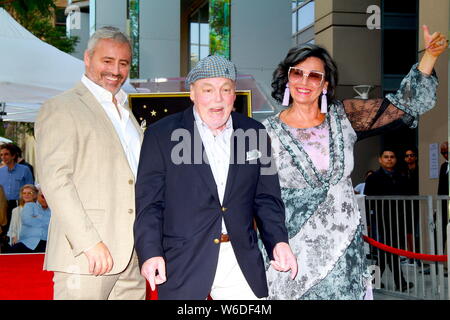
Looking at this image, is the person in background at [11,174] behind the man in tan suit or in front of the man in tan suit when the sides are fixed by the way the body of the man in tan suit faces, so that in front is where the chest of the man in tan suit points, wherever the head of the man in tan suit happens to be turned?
behind

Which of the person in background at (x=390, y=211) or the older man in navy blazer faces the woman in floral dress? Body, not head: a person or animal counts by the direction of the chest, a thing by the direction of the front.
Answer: the person in background

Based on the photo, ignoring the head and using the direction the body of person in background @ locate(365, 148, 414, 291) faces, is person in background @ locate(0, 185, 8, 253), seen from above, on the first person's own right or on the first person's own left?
on the first person's own right

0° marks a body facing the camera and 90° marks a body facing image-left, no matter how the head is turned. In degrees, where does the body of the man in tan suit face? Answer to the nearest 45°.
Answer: approximately 315°

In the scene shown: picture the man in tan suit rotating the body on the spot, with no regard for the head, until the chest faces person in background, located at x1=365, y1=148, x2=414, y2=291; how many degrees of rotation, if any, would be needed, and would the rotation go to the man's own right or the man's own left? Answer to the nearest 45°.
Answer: approximately 90° to the man's own left

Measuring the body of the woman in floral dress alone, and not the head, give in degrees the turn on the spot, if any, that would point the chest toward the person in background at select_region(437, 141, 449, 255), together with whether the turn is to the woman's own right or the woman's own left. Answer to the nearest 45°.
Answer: approximately 180°

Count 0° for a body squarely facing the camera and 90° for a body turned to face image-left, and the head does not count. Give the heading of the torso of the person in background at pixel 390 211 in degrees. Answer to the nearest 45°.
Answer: approximately 0°

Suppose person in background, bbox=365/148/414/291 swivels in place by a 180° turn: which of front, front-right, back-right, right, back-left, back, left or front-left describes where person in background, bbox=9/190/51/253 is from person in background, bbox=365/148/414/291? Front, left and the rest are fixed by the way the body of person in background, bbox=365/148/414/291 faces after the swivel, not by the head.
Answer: left

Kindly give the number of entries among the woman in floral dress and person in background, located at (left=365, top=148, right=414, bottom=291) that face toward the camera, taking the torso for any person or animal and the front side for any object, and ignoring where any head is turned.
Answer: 2

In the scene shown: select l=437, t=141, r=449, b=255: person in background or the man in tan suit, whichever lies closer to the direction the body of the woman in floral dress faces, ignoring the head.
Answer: the man in tan suit

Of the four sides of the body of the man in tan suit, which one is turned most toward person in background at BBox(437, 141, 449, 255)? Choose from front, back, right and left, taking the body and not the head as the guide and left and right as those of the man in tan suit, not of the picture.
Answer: left
